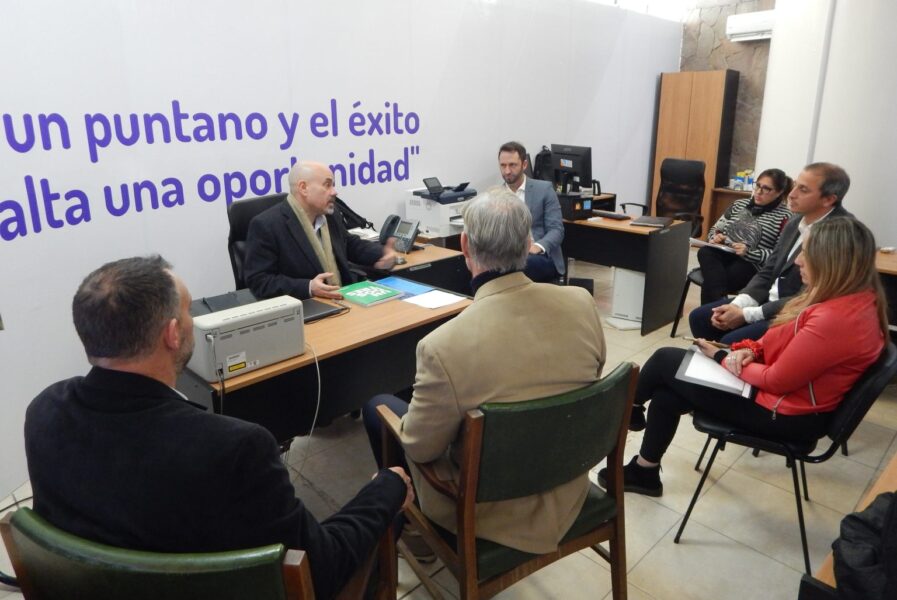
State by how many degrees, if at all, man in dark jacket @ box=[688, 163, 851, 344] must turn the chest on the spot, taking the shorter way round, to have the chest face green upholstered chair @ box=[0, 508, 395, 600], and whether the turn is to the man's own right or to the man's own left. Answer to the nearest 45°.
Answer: approximately 45° to the man's own left

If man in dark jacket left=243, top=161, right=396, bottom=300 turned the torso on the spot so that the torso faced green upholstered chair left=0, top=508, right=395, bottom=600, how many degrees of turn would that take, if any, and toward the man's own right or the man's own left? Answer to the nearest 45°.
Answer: approximately 45° to the man's own right

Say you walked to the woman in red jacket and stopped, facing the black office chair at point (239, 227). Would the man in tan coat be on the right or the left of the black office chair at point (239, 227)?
left

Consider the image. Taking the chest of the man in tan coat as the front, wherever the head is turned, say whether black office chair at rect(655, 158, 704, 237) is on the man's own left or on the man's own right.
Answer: on the man's own right

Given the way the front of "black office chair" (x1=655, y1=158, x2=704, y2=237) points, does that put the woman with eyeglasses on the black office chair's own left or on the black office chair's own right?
on the black office chair's own left

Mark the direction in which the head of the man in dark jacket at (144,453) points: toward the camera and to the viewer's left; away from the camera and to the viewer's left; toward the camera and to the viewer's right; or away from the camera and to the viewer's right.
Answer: away from the camera and to the viewer's right

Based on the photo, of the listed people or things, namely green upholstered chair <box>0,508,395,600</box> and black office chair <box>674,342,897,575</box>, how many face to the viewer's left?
1

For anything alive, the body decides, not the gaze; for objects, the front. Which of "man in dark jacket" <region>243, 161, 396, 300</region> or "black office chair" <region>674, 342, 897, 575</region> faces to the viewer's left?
the black office chair

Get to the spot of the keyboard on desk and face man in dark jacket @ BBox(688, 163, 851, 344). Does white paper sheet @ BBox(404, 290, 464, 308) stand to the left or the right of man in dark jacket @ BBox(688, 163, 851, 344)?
right

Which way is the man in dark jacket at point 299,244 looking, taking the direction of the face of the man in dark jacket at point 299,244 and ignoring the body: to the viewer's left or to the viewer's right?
to the viewer's right

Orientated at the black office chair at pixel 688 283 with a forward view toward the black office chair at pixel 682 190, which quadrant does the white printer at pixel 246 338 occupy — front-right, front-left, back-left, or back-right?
back-left

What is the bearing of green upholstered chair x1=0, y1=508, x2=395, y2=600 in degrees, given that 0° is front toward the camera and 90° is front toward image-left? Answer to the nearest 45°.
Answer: approximately 225°

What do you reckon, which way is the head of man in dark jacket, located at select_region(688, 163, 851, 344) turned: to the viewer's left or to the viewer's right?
to the viewer's left

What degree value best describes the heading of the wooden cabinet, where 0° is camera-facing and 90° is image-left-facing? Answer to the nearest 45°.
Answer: approximately 45°
